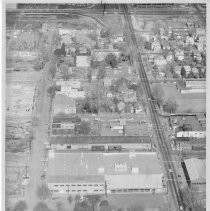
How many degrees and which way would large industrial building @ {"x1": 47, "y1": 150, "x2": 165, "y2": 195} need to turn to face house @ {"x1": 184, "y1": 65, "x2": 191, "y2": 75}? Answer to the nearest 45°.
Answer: approximately 90° to its left

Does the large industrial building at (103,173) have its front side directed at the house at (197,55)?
no

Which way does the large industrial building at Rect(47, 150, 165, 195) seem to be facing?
toward the camera

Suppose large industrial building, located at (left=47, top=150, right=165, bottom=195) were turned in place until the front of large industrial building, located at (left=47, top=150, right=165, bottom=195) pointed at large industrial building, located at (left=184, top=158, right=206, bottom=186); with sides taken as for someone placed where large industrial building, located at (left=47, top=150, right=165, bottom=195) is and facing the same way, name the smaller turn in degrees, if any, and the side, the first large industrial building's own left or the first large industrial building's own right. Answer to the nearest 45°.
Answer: approximately 90° to the first large industrial building's own left

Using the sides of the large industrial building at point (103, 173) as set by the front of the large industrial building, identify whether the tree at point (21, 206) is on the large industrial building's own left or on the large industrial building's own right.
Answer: on the large industrial building's own right

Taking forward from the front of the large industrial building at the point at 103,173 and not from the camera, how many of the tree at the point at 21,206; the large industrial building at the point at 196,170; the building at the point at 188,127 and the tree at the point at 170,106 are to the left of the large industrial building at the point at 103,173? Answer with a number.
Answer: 3

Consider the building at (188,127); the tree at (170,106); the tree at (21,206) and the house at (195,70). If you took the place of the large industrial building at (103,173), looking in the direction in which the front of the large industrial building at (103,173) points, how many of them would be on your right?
1

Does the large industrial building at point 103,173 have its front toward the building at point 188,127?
no

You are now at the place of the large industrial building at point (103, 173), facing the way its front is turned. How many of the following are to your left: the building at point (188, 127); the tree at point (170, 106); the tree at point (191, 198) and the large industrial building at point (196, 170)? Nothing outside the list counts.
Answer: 4
